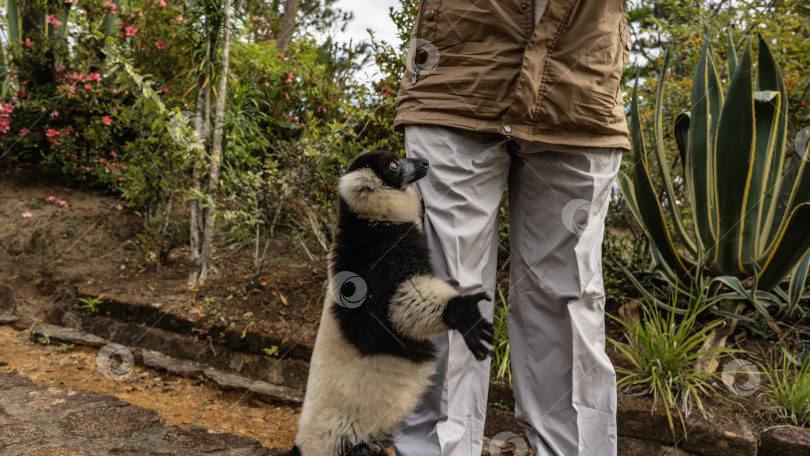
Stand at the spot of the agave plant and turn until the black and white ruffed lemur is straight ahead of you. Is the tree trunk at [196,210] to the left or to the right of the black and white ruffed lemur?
right

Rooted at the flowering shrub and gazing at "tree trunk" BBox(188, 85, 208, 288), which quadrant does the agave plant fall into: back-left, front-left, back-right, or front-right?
front-left

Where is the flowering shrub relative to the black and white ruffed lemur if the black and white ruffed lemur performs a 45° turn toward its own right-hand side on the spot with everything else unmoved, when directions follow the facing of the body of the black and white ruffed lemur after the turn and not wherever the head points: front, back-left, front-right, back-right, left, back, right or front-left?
back

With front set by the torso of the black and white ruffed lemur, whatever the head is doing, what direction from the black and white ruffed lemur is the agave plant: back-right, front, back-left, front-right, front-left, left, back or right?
front-left

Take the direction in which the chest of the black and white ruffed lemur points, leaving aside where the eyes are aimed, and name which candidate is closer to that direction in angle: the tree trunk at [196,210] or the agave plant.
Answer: the agave plant

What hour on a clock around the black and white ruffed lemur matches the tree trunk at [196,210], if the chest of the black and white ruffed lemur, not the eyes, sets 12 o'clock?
The tree trunk is roughly at 8 o'clock from the black and white ruffed lemur.

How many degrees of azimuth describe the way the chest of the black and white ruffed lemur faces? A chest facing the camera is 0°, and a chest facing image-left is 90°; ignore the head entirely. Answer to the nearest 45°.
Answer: approximately 270°

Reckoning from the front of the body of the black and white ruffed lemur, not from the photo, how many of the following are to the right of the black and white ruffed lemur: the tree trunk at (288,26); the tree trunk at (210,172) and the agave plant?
0

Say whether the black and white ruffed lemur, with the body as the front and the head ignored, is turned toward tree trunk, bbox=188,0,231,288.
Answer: no

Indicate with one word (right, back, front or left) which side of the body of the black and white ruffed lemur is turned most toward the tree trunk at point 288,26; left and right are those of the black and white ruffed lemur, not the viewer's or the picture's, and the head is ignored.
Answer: left

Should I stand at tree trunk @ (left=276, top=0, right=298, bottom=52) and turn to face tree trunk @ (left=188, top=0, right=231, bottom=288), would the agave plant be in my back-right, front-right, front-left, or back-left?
front-left

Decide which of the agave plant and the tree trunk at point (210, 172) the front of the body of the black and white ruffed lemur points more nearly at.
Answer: the agave plant
